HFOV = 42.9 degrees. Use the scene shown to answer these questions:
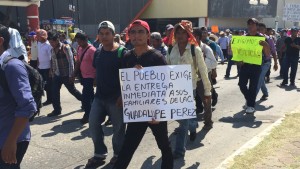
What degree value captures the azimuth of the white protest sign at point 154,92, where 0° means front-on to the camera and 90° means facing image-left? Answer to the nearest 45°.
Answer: approximately 0°

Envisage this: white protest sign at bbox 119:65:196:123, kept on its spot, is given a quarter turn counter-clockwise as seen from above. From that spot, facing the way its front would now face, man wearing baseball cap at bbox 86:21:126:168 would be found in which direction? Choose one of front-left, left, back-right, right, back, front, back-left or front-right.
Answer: back-left
